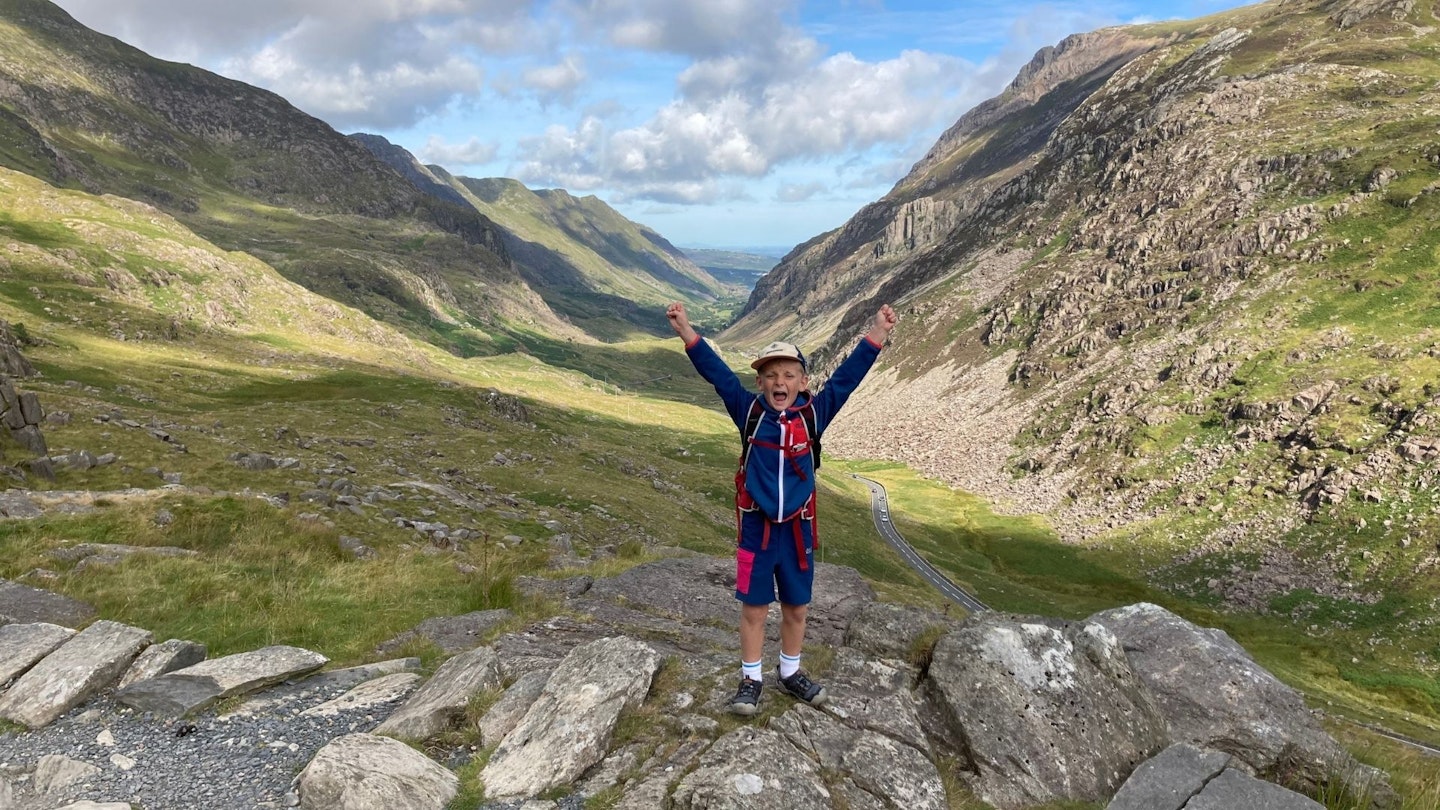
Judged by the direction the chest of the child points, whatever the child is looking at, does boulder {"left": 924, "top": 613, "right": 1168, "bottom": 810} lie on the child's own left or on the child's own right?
on the child's own left

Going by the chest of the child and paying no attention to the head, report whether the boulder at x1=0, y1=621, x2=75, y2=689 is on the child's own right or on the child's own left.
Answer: on the child's own right

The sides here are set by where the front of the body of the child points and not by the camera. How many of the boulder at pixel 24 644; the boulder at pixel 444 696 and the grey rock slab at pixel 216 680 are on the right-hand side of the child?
3

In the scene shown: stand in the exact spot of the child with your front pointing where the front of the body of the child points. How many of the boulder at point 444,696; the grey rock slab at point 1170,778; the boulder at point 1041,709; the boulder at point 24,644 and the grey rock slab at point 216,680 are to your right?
3

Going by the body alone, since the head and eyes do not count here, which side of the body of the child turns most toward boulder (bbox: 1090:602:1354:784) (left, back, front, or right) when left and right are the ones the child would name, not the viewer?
left

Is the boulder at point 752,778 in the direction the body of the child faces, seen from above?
yes

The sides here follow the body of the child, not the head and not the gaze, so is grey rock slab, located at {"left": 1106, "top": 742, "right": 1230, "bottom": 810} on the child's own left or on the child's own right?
on the child's own left

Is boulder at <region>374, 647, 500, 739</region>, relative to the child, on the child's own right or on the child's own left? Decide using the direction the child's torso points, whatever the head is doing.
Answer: on the child's own right

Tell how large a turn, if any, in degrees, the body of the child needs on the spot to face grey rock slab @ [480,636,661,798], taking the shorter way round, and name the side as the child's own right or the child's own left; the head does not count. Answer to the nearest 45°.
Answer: approximately 45° to the child's own right

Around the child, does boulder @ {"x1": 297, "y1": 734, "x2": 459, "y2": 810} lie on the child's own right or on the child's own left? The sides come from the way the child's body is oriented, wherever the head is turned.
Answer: on the child's own right

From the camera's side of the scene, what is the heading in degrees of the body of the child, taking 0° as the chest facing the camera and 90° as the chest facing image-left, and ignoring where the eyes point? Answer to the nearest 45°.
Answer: approximately 0°

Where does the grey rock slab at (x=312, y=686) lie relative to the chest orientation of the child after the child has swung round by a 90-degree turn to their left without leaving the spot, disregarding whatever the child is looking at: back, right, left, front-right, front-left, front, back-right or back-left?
back

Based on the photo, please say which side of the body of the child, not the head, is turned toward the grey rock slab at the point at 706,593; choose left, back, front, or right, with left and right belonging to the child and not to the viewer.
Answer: back

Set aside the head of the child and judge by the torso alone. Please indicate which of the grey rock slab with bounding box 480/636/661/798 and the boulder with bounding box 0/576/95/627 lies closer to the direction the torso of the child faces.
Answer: the grey rock slab

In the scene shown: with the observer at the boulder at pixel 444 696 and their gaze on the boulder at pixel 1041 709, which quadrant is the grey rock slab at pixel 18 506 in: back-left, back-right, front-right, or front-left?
back-left

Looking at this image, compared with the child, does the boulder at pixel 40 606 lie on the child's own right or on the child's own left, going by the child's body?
on the child's own right
